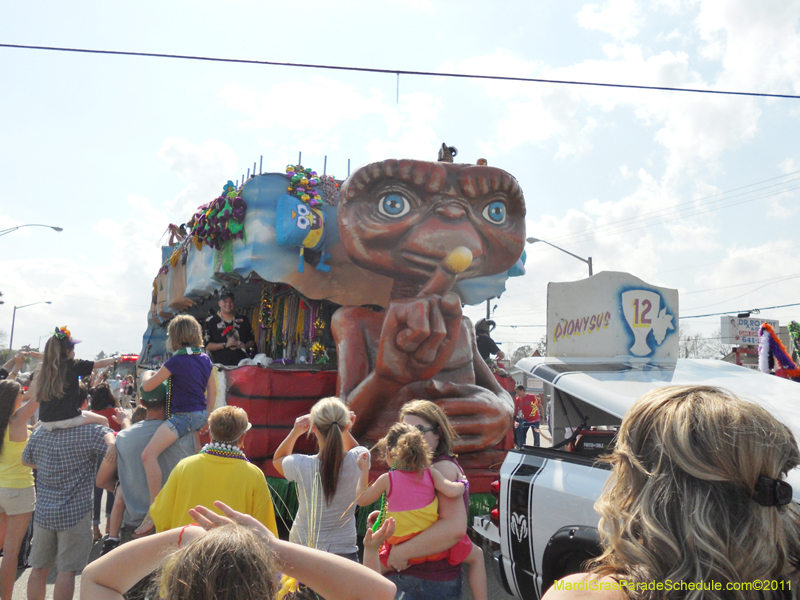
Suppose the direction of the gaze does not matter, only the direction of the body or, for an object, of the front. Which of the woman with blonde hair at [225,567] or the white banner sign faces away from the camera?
the woman with blonde hair

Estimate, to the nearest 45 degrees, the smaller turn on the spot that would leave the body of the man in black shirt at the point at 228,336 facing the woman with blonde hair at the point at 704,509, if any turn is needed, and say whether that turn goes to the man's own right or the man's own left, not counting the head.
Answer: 0° — they already face them

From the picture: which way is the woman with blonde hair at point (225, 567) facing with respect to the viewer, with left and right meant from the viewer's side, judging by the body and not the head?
facing away from the viewer

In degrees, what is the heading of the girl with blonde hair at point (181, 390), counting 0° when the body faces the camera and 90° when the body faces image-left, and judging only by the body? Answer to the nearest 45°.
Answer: approximately 135°

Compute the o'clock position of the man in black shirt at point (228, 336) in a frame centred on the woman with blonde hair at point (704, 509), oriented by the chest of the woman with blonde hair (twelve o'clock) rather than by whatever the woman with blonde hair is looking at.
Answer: The man in black shirt is roughly at 12 o'clock from the woman with blonde hair.

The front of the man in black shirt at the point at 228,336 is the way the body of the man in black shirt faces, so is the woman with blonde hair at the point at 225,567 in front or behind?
in front

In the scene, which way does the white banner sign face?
toward the camera

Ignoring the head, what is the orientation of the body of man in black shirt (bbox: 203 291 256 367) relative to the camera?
toward the camera

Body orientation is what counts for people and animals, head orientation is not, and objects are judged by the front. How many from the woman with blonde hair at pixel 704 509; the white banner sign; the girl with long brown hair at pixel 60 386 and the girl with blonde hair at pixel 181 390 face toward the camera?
1

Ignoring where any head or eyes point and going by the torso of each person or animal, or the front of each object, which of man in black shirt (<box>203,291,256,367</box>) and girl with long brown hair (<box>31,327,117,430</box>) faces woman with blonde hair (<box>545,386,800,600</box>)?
the man in black shirt

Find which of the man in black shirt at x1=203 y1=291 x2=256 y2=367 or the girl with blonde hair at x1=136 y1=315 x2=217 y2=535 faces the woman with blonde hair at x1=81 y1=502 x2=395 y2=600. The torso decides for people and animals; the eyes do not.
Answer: the man in black shirt

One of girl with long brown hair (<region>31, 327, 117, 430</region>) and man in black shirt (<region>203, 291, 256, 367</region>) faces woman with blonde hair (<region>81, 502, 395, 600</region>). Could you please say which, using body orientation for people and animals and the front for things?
the man in black shirt

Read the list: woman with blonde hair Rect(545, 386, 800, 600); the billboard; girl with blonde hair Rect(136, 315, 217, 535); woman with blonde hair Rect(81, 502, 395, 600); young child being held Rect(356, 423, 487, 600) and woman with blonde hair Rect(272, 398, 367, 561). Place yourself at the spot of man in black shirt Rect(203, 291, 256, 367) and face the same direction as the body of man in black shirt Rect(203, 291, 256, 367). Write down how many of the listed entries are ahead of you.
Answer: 5

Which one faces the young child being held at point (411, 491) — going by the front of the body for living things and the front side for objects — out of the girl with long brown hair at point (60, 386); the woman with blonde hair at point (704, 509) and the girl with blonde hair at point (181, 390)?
the woman with blonde hair at point (704, 509)

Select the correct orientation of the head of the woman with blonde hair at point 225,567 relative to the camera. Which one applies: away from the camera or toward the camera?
away from the camera
